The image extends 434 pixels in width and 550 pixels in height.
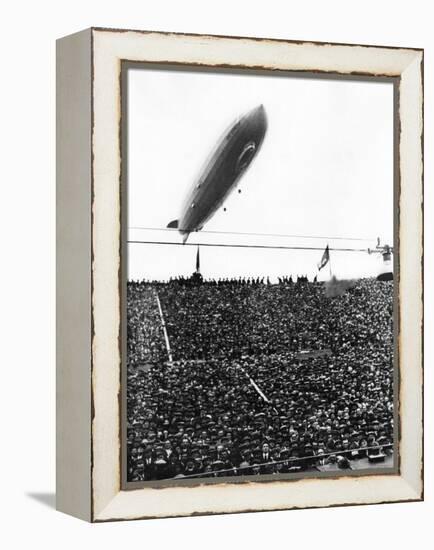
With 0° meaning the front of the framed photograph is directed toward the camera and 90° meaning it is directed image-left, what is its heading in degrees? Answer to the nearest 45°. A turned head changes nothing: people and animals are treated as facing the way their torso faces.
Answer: approximately 315°
